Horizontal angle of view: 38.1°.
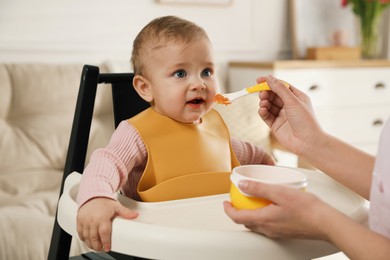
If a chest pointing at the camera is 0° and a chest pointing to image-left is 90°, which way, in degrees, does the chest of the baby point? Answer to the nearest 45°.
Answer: approximately 315°

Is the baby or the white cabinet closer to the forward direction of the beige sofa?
the baby

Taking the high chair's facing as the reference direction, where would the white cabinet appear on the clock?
The white cabinet is roughly at 8 o'clock from the high chair.

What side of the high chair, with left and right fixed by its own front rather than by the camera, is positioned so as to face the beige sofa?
back

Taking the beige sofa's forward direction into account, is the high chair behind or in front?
in front

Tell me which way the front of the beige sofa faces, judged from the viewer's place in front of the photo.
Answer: facing the viewer

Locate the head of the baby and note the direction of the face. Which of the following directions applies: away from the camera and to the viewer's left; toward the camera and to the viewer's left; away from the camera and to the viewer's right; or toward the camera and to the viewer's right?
toward the camera and to the viewer's right

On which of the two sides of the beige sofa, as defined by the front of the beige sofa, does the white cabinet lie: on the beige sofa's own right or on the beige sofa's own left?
on the beige sofa's own left

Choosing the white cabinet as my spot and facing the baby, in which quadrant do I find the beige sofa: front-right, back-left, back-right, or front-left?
front-right
